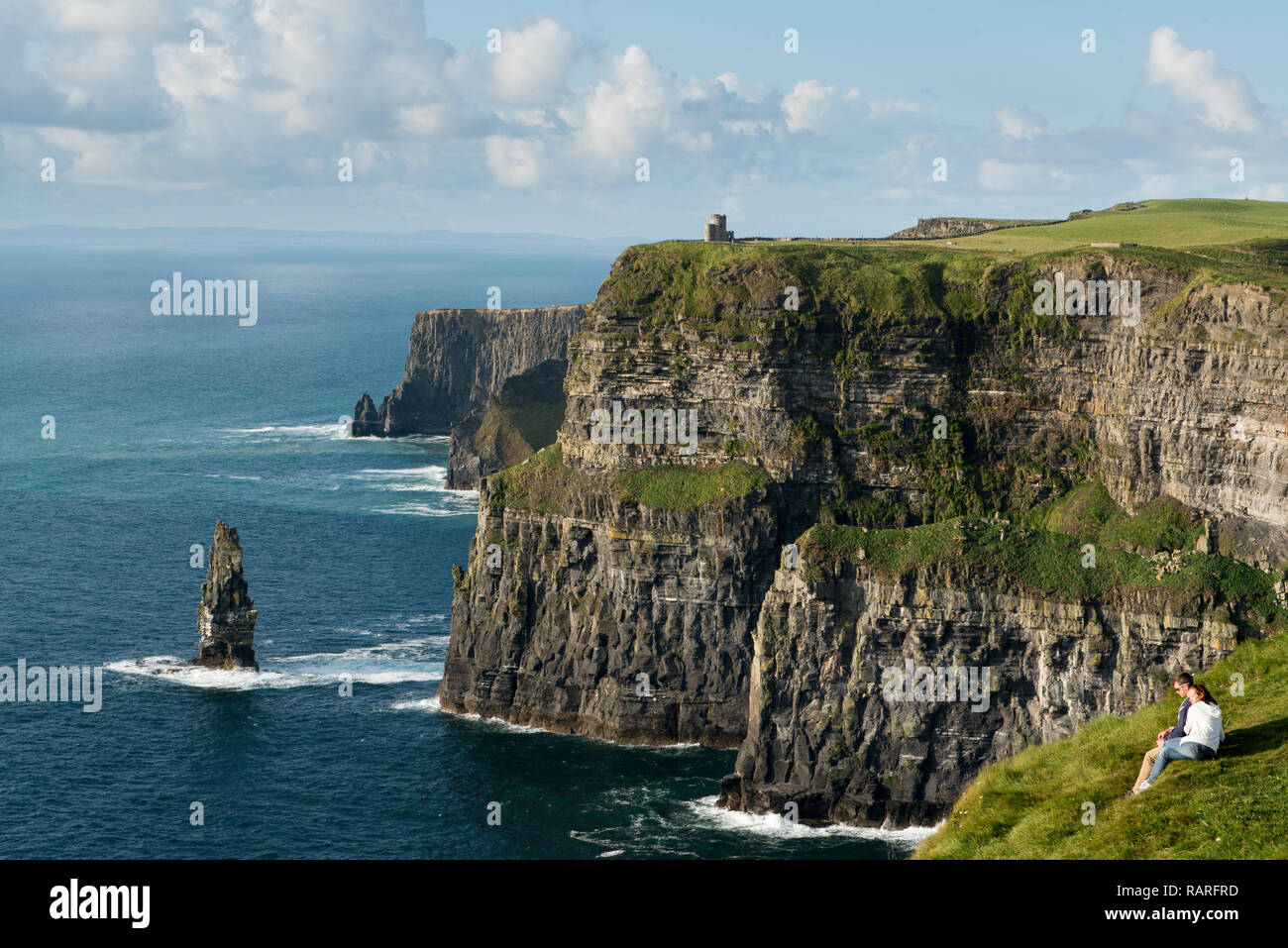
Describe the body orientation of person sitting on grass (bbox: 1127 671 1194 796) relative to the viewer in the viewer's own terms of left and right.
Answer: facing to the left of the viewer

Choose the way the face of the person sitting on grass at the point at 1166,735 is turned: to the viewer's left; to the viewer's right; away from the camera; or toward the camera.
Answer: to the viewer's left
